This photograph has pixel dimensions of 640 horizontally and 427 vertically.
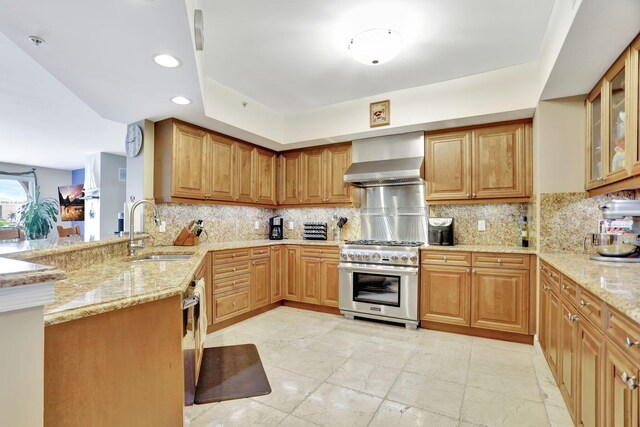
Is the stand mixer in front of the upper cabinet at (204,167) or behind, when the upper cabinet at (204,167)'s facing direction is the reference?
in front

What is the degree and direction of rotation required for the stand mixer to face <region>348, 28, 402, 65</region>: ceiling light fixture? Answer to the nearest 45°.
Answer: approximately 45° to its left

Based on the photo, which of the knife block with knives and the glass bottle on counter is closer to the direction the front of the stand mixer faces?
the knife block with knives

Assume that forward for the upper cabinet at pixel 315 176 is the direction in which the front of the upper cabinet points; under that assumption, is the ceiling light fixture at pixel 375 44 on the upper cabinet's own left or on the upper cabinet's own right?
on the upper cabinet's own left

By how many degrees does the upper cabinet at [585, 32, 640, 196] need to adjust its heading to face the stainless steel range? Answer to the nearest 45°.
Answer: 0° — it already faces it

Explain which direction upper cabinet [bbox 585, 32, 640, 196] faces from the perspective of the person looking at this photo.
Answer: facing to the left of the viewer

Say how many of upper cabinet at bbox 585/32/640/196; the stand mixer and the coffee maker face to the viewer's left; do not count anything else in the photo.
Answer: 2

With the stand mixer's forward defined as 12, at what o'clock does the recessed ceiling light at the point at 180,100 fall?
The recessed ceiling light is roughly at 11 o'clock from the stand mixer.

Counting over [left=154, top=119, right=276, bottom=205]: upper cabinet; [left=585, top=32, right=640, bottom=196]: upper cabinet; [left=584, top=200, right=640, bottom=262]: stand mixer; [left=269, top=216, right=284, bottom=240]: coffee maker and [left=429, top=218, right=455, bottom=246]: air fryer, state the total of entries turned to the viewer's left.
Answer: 2

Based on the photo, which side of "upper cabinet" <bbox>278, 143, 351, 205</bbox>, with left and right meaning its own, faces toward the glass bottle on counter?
left

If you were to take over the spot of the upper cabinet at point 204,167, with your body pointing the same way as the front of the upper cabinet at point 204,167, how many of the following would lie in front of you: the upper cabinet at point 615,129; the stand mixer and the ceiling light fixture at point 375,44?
3

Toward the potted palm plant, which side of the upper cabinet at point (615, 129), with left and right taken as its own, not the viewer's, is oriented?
front
